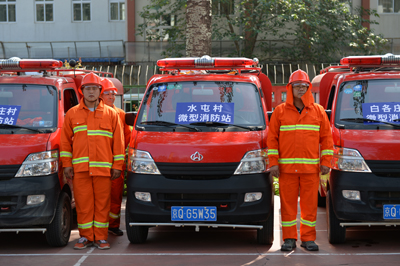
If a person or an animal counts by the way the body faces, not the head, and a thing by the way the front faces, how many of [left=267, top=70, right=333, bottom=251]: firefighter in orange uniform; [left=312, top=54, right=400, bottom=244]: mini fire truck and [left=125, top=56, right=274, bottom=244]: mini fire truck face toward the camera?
3

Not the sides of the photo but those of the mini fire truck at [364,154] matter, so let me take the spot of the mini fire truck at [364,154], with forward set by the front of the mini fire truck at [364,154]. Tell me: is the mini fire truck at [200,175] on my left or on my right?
on my right

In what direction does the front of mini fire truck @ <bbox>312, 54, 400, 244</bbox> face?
toward the camera

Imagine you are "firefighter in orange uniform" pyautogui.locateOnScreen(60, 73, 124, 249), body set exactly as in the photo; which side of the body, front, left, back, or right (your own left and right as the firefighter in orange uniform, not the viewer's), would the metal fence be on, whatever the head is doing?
back

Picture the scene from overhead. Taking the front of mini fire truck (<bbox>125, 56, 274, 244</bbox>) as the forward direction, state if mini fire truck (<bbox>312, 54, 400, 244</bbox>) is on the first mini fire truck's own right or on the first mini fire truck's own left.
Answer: on the first mini fire truck's own left

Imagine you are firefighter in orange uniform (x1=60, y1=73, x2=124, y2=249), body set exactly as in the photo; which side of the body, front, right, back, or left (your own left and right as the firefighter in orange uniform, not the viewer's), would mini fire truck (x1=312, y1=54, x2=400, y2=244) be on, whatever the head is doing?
left

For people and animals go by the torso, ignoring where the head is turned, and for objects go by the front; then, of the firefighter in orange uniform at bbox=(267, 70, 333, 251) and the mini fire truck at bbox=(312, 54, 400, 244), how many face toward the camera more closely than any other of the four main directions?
2

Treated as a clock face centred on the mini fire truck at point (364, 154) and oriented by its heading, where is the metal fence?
The metal fence is roughly at 5 o'clock from the mini fire truck.

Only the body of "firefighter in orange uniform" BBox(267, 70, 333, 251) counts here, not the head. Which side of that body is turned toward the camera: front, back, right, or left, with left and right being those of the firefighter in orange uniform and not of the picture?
front
